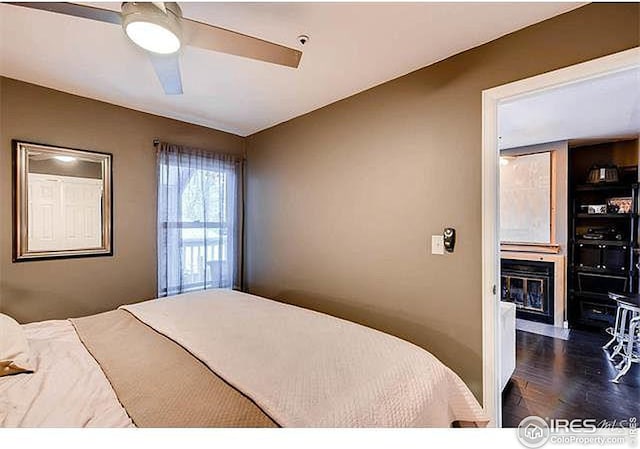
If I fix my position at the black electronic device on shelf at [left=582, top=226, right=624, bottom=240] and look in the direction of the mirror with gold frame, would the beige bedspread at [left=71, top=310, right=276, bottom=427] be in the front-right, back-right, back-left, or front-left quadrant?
front-left

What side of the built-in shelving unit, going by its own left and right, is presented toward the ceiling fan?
front

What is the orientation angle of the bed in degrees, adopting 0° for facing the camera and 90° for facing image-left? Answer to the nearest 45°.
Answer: approximately 225°

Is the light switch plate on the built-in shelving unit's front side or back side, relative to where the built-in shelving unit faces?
on the front side

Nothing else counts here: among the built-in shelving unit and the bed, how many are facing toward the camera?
1

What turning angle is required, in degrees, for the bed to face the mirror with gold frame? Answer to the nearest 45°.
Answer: approximately 90° to its left

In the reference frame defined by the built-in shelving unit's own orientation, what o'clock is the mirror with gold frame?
The mirror with gold frame is roughly at 1 o'clock from the built-in shelving unit.

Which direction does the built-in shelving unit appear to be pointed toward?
toward the camera

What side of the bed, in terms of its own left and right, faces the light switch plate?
front

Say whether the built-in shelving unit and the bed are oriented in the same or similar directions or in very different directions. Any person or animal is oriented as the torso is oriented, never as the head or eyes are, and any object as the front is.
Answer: very different directions

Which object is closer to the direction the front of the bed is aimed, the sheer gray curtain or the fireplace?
the fireplace

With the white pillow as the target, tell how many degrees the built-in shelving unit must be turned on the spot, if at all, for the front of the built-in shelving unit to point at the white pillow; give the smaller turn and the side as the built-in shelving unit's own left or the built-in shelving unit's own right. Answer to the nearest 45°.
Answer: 0° — it already faces it

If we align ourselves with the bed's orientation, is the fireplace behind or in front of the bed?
in front
